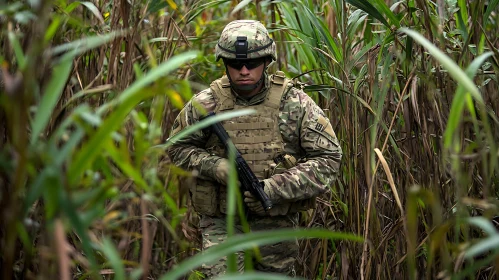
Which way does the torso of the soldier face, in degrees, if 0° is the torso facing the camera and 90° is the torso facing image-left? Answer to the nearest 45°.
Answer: approximately 0°
